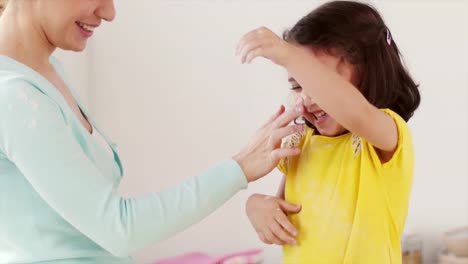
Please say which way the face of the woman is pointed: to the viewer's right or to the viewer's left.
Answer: to the viewer's right

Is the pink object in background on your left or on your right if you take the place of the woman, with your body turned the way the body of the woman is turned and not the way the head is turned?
on your left

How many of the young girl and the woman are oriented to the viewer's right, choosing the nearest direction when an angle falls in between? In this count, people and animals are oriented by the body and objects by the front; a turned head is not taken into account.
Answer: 1

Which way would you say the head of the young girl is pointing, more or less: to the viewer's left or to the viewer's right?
to the viewer's left

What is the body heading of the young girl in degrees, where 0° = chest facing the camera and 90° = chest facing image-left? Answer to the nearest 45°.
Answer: approximately 45°

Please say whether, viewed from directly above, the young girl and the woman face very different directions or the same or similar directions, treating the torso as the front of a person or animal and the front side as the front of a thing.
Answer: very different directions

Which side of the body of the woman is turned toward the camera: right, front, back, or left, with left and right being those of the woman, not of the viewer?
right

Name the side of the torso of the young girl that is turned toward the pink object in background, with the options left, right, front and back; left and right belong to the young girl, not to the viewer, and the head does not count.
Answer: right
